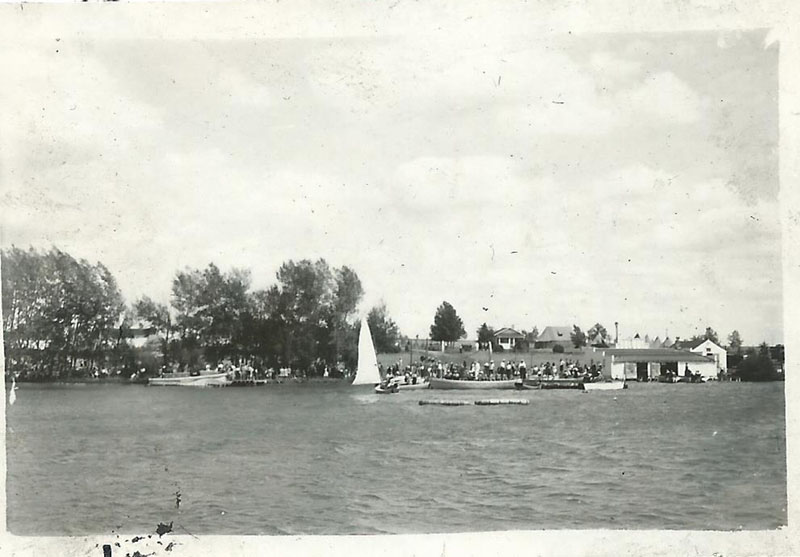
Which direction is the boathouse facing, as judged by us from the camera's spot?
facing the viewer

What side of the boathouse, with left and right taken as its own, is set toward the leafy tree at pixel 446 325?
right

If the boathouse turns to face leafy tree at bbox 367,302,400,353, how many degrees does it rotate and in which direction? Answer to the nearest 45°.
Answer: approximately 90° to its right

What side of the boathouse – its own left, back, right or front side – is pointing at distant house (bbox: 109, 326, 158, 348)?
right
